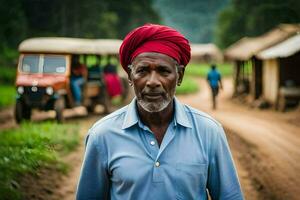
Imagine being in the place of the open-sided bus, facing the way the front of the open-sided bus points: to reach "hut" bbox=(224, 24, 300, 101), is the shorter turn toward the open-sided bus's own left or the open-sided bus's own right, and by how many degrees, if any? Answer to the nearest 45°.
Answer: approximately 180°

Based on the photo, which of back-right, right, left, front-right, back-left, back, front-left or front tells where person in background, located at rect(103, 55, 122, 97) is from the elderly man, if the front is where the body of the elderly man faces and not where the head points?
back

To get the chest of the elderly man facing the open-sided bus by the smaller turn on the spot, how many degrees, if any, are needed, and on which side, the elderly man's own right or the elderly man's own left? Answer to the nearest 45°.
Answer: approximately 180°

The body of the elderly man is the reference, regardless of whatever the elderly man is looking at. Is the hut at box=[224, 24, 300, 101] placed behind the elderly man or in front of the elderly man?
behind

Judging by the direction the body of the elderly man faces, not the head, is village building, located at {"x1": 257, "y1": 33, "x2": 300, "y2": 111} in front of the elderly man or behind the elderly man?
behind

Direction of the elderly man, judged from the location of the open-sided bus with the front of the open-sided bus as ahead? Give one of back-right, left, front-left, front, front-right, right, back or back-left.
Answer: front-left

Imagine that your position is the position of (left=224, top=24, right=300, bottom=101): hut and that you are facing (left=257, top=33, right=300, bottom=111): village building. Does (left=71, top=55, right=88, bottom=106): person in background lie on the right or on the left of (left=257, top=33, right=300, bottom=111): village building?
right

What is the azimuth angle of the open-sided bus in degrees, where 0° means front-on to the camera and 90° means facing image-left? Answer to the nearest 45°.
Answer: approximately 45°

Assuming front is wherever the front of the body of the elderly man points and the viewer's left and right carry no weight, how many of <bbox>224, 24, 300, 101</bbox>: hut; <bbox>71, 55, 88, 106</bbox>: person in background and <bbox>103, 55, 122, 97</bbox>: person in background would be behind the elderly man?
3

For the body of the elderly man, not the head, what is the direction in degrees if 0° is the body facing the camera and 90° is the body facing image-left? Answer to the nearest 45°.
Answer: approximately 0°
